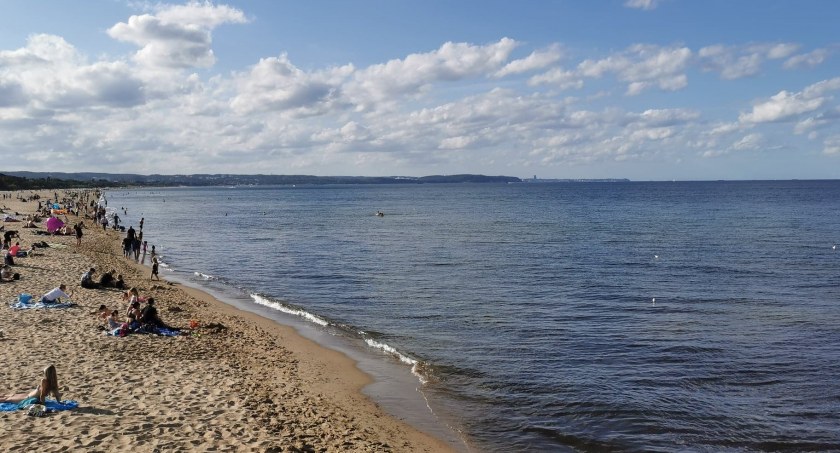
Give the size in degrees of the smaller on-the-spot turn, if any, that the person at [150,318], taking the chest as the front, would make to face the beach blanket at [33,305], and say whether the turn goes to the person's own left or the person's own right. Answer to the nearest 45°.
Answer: approximately 135° to the person's own left

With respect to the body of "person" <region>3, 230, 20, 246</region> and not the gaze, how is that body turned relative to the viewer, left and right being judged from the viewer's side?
facing to the right of the viewer

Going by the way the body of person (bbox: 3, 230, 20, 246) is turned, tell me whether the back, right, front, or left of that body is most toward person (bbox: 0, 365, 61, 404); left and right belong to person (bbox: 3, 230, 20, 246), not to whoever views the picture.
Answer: right

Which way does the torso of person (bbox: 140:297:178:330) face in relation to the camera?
to the viewer's right

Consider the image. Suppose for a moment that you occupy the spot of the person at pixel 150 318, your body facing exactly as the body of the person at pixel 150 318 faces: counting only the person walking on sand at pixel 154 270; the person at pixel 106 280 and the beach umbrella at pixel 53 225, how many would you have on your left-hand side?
3

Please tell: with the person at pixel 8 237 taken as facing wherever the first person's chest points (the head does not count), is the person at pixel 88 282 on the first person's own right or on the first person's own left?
on the first person's own right

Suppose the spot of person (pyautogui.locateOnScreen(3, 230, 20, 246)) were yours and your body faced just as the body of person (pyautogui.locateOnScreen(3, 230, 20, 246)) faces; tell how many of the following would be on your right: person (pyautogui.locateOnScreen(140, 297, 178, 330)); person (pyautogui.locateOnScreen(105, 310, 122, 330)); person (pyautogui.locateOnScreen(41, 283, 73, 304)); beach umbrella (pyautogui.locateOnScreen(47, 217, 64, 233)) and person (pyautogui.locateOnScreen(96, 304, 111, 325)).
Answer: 4

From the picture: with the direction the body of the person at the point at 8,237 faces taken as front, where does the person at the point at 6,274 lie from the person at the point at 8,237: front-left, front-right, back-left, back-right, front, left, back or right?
right

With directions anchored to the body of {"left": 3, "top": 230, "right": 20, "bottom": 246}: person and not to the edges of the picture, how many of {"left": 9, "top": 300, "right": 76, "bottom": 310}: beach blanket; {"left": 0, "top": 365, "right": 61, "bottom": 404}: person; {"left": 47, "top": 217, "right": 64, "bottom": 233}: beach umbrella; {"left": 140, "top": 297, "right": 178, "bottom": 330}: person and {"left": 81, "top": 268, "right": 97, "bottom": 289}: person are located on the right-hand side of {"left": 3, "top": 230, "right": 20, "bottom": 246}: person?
4

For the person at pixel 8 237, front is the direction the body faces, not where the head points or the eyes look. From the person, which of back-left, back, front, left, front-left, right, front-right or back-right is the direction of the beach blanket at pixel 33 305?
right

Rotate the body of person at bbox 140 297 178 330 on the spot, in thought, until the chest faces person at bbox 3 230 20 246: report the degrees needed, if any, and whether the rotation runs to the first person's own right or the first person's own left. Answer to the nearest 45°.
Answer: approximately 90° to the first person's own left

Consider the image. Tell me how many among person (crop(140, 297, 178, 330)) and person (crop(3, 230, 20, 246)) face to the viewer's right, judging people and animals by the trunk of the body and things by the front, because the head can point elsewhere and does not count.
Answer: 2
